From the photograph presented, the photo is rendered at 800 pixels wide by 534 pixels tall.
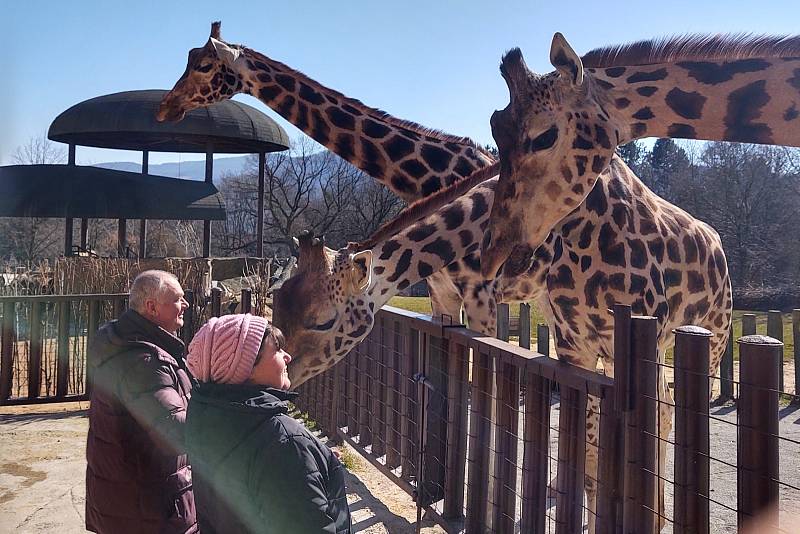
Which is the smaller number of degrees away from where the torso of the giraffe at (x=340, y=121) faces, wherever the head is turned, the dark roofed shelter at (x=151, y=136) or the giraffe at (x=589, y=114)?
the dark roofed shelter

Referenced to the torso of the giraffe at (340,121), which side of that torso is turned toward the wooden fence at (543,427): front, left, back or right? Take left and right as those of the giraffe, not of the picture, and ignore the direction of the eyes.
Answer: left

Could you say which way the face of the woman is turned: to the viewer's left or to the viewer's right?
to the viewer's right

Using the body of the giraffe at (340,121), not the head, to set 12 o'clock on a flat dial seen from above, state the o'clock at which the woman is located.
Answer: The woman is roughly at 9 o'clock from the giraffe.

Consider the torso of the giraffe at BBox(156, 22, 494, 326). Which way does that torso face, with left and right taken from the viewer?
facing to the left of the viewer

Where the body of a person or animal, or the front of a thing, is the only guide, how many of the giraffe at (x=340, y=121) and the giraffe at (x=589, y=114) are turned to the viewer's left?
2

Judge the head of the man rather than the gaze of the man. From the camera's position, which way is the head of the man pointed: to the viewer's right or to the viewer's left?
to the viewer's right

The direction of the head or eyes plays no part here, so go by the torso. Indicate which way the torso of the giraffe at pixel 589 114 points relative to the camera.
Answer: to the viewer's left

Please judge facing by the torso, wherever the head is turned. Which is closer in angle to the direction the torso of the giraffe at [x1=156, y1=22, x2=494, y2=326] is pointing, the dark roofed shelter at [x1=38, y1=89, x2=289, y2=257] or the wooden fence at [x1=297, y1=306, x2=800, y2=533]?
the dark roofed shelter
